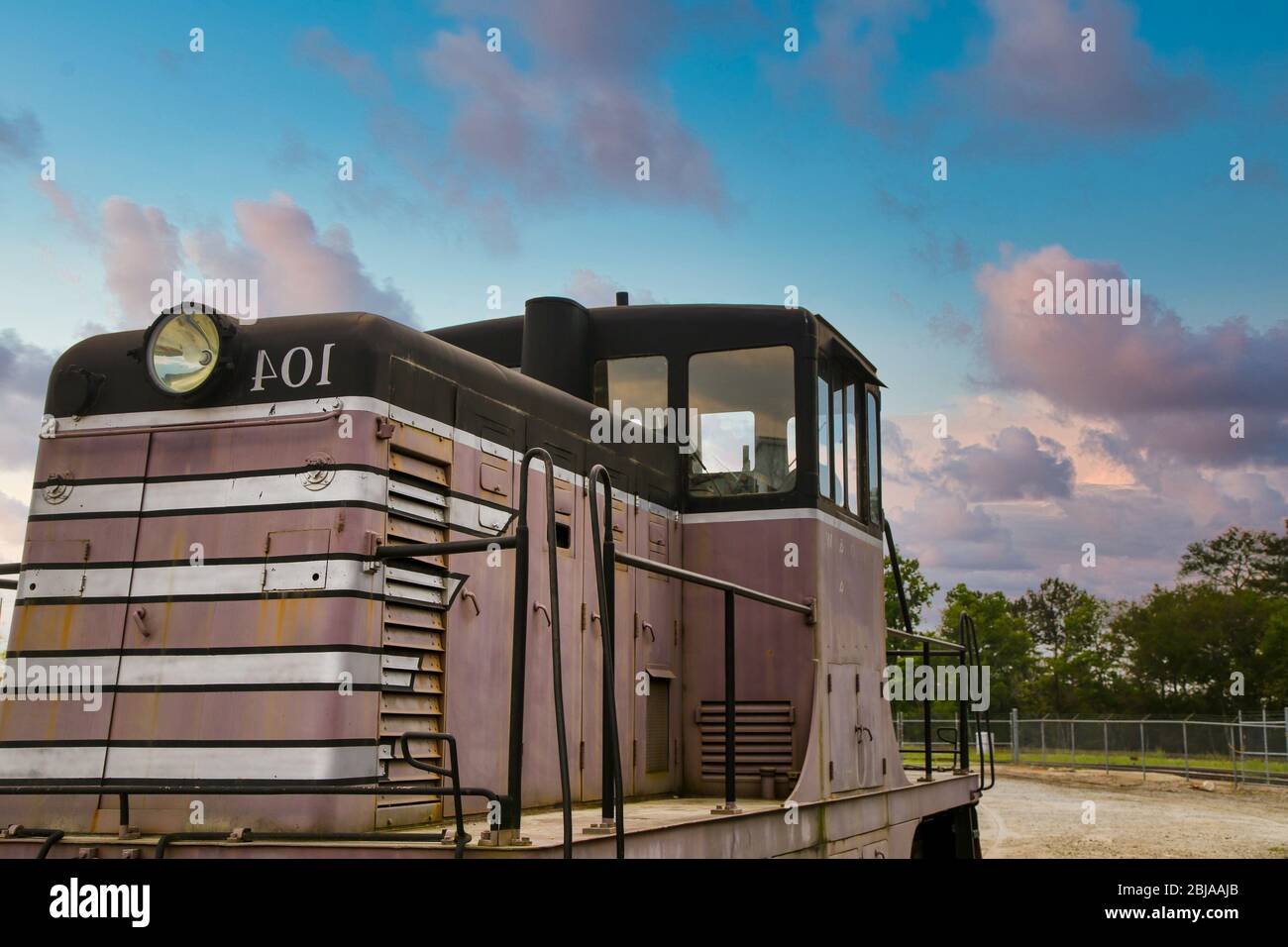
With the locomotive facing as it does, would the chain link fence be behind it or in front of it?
behind
